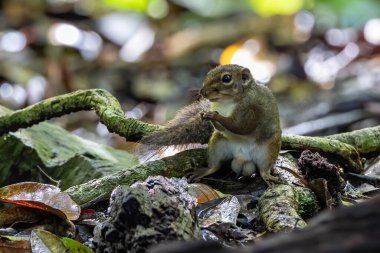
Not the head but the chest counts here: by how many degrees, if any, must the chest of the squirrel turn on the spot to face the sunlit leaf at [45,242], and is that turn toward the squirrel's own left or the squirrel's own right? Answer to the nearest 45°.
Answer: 0° — it already faces it

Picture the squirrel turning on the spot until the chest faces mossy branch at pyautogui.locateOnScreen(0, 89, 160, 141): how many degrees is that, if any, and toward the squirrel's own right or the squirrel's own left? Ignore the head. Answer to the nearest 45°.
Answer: approximately 45° to the squirrel's own right

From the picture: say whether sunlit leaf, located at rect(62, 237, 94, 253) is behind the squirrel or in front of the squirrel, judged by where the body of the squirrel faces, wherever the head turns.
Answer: in front

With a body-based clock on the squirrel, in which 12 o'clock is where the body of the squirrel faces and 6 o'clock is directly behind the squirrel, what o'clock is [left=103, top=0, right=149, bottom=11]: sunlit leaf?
The sunlit leaf is roughly at 4 o'clock from the squirrel.

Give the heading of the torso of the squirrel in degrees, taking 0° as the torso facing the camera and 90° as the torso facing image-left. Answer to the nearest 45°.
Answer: approximately 45°
